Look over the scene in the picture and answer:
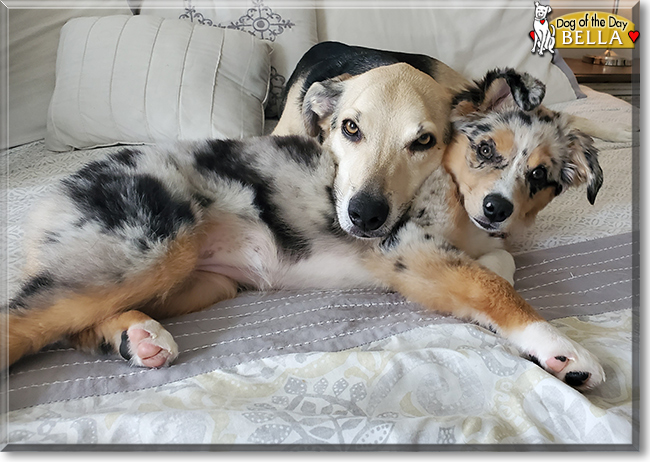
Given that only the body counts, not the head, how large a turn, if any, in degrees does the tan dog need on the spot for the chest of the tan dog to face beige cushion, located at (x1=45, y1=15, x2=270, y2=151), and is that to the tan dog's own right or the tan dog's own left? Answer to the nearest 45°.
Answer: approximately 135° to the tan dog's own right

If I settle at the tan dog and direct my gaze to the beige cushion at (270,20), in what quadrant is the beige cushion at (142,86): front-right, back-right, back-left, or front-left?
front-left

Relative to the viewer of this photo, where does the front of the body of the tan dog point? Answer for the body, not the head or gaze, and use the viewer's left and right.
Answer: facing the viewer

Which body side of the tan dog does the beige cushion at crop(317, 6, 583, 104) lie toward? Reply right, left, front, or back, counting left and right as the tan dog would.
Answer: back

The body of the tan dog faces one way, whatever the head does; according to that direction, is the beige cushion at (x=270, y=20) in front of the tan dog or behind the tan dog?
behind
